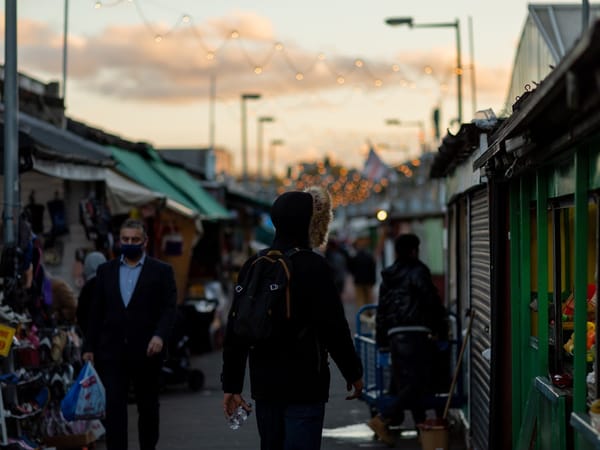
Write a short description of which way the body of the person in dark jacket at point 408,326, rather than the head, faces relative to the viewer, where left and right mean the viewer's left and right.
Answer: facing away from the viewer and to the right of the viewer

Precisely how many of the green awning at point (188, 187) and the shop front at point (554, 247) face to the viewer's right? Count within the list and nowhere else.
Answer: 1

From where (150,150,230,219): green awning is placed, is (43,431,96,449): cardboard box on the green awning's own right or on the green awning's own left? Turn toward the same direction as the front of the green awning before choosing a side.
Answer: on the green awning's own right

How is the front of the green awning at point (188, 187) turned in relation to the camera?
facing to the right of the viewer

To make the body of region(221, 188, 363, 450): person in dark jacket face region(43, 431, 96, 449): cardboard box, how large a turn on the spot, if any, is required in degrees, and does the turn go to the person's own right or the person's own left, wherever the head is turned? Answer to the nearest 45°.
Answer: approximately 90° to the person's own left

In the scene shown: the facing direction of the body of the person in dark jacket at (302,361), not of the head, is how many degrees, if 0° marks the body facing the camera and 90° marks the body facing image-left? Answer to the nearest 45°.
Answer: approximately 225°

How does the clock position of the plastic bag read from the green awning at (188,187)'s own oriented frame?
The plastic bag is roughly at 3 o'clock from the green awning.

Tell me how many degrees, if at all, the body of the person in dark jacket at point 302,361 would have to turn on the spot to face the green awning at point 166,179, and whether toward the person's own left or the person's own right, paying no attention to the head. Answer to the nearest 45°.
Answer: approximately 45° to the person's own left

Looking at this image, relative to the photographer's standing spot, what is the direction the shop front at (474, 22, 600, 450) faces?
facing the viewer and to the left of the viewer

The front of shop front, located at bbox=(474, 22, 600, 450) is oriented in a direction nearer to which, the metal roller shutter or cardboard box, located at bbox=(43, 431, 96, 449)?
the cardboard box
